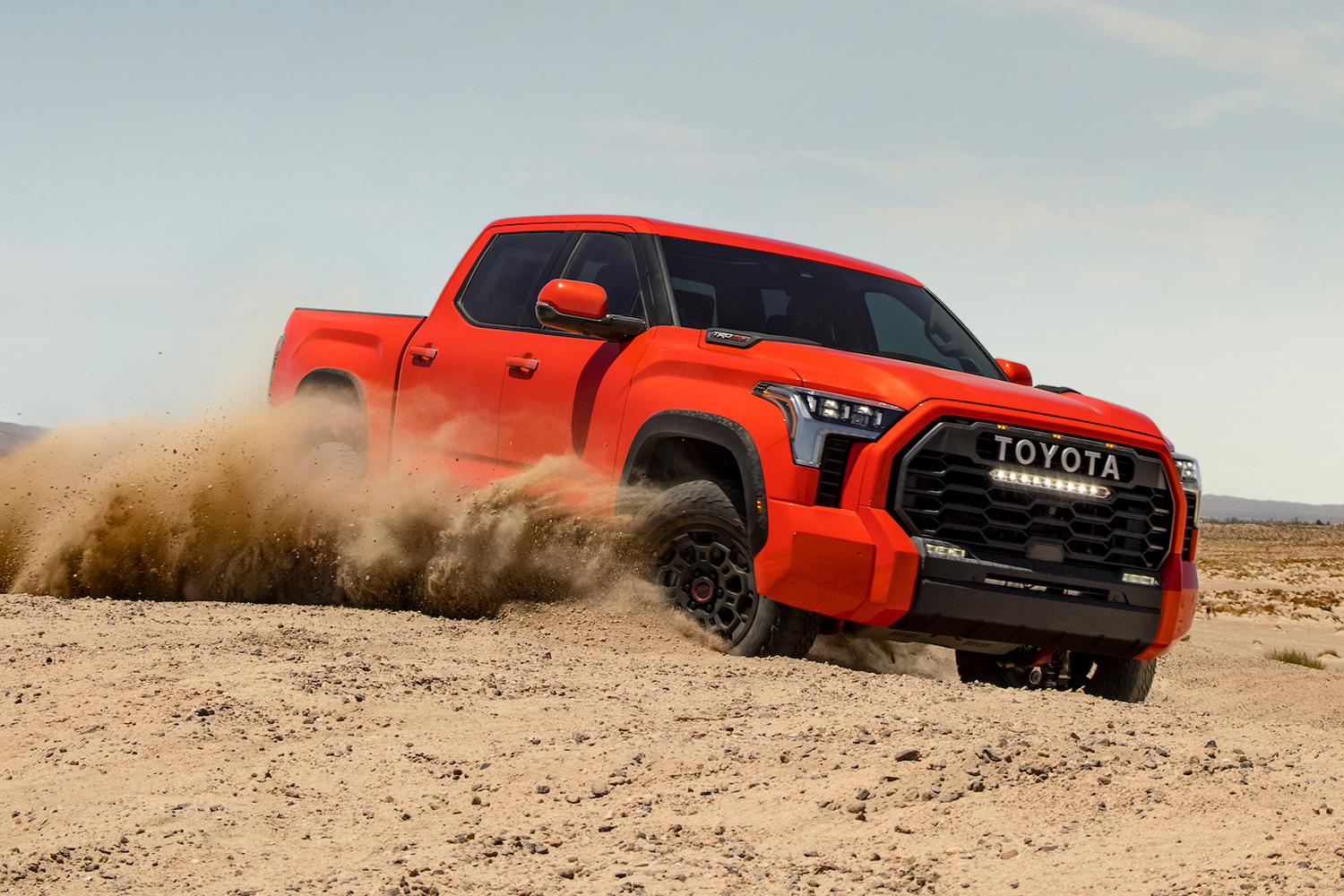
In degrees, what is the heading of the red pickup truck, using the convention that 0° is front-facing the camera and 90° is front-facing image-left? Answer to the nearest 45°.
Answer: approximately 315°
